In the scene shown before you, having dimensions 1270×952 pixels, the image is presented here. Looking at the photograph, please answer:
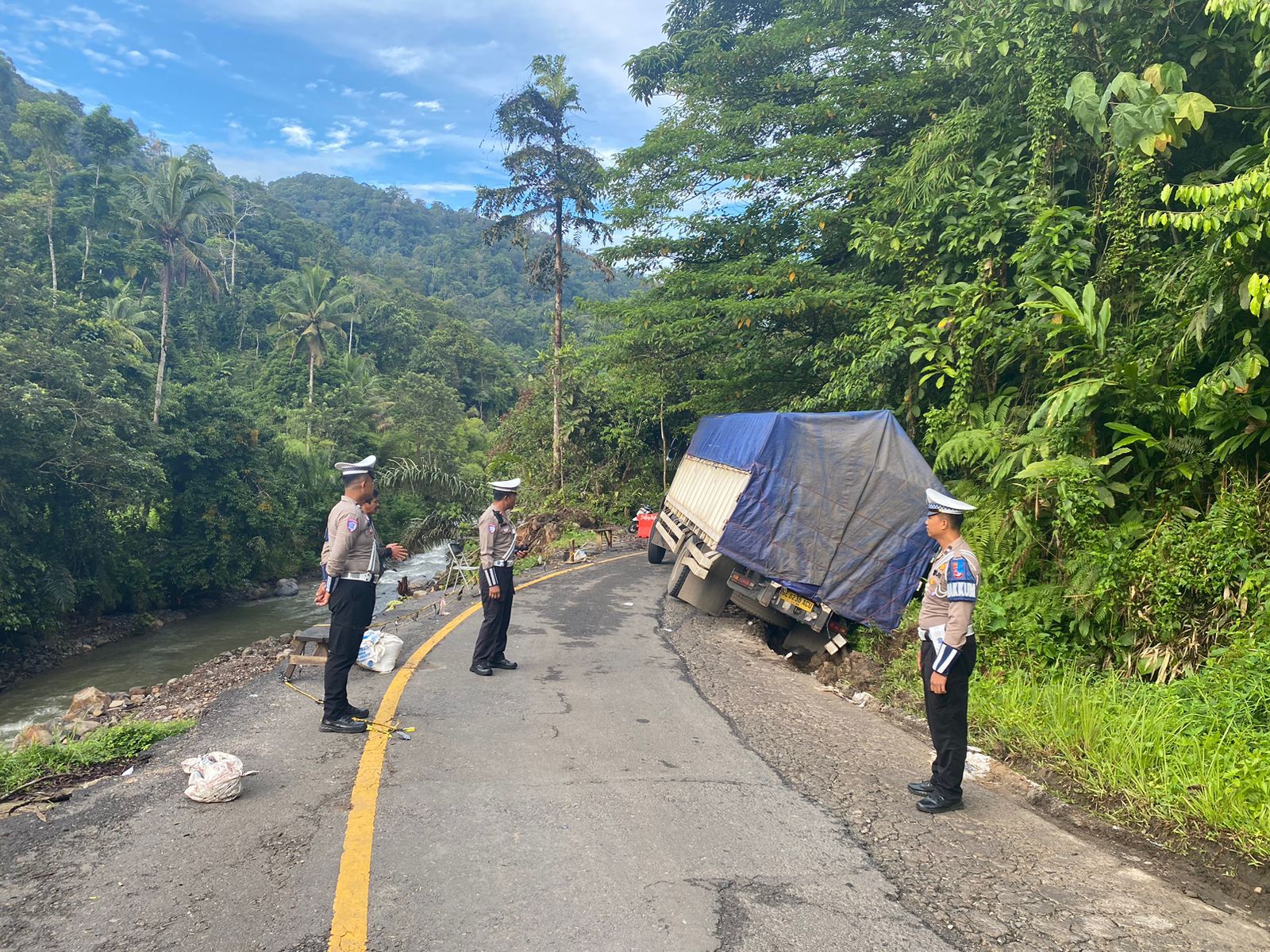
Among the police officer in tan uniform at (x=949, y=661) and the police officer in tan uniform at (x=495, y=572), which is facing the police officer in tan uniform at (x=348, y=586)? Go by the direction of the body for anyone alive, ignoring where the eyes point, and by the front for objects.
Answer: the police officer in tan uniform at (x=949, y=661)

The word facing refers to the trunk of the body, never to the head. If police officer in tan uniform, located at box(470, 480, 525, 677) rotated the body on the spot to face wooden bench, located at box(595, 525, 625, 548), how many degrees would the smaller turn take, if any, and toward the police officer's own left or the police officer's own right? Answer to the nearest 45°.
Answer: approximately 90° to the police officer's own left

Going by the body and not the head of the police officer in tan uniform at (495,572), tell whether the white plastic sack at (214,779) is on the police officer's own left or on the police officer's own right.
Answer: on the police officer's own right

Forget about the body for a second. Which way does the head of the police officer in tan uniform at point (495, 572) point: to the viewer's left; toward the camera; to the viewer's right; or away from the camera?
to the viewer's right

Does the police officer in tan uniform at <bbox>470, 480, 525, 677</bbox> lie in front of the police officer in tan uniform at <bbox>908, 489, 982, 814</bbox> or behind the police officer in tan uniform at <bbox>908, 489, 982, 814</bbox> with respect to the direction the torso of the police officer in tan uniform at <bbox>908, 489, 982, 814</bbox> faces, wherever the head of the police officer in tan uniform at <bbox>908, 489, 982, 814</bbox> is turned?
in front

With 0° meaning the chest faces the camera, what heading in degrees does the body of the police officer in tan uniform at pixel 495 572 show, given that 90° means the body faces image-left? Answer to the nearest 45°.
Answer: approximately 270°

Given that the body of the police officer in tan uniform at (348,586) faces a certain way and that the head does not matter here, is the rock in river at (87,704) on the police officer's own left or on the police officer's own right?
on the police officer's own left

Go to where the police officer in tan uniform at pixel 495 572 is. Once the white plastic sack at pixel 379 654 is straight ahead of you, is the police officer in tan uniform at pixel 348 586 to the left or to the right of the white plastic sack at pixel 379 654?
left

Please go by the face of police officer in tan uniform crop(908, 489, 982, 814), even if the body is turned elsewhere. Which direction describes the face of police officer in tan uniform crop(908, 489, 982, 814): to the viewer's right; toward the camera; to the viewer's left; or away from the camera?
to the viewer's left

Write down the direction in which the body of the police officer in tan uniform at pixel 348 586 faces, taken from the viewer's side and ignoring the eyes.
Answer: to the viewer's right

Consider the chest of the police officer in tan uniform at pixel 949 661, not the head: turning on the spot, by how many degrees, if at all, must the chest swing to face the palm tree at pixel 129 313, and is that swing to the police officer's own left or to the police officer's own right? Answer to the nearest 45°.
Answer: approximately 45° to the police officer's own right

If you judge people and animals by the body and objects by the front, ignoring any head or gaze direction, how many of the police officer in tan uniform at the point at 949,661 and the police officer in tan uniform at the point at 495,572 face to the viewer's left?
1

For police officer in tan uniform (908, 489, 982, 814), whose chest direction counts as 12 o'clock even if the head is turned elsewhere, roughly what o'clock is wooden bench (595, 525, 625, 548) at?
The wooden bench is roughly at 2 o'clock from the police officer in tan uniform.

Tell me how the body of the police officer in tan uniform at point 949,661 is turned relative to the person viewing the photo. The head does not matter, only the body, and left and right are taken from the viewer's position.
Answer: facing to the left of the viewer

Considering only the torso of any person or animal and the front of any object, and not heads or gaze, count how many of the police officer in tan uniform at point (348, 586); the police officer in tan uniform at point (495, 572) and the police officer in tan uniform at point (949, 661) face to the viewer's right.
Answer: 2
